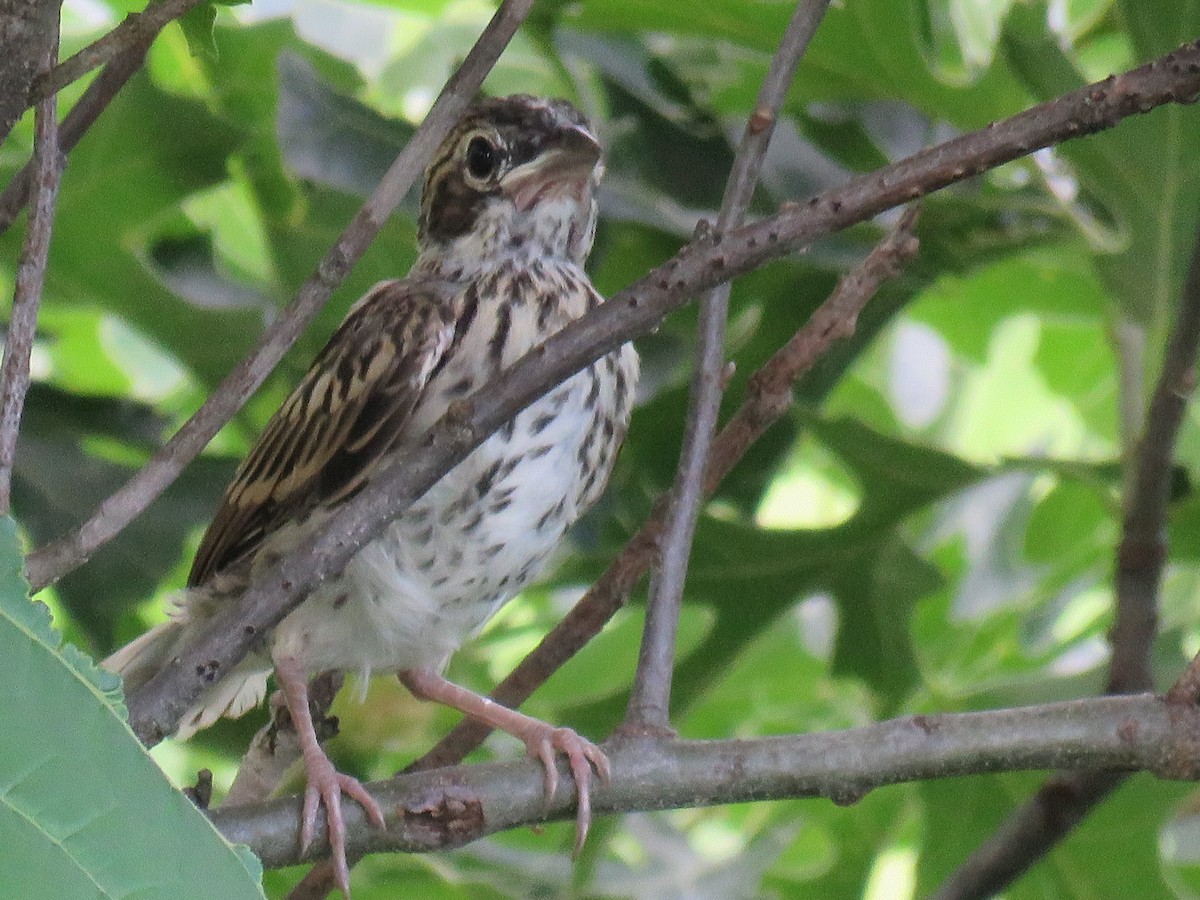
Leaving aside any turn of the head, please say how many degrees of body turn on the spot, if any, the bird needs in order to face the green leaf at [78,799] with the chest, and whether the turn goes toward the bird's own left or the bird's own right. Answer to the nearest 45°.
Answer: approximately 45° to the bird's own right

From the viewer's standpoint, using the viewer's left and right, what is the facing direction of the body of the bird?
facing the viewer and to the right of the viewer

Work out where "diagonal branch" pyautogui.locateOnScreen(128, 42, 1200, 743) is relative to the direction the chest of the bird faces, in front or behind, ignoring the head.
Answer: in front

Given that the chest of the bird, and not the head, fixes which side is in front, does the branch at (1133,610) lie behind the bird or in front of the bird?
in front

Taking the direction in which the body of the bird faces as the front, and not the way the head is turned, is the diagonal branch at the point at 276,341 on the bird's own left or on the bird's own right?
on the bird's own right
